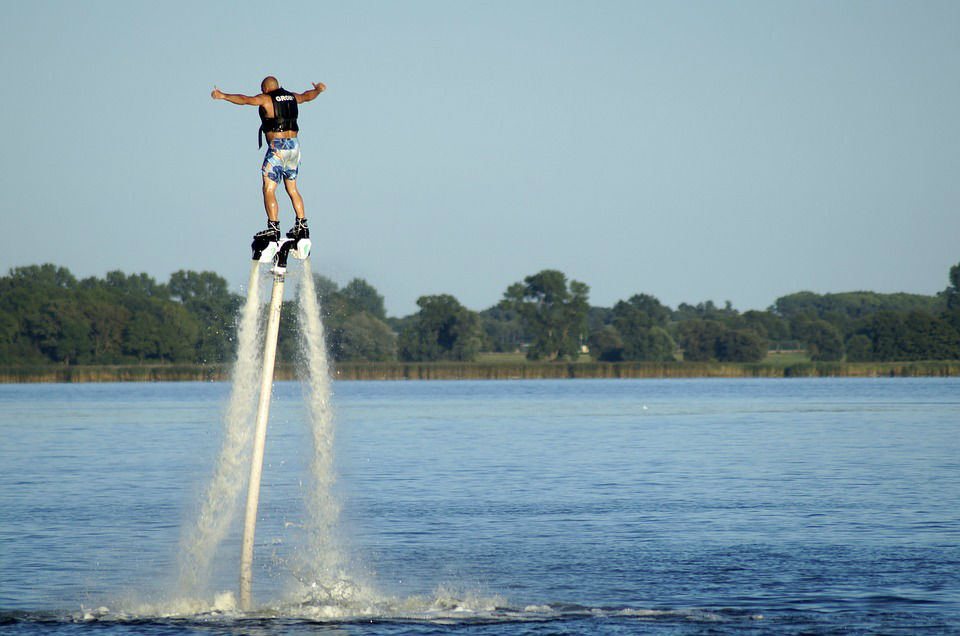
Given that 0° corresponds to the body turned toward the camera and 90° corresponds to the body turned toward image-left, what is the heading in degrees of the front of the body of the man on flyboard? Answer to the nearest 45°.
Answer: approximately 135°
